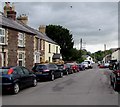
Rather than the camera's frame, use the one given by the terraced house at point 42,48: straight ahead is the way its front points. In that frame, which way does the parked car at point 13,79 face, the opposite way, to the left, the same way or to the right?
to the left

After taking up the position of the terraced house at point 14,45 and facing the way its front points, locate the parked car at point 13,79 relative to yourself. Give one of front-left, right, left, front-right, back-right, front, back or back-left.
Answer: front-right

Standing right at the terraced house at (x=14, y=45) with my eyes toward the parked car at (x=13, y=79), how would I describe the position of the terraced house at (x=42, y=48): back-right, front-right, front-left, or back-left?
back-left

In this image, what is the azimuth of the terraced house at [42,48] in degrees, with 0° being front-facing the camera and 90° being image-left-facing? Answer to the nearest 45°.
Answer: approximately 315°

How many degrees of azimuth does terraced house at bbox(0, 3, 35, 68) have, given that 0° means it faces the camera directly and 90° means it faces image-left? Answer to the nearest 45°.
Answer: approximately 315°

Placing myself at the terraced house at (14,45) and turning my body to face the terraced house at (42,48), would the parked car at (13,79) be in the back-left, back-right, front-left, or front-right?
back-right

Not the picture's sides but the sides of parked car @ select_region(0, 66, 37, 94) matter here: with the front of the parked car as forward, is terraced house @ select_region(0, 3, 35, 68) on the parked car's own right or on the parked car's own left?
on the parked car's own left

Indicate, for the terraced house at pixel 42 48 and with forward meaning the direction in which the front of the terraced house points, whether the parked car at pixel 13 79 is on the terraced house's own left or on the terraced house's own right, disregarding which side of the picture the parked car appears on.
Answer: on the terraced house's own right

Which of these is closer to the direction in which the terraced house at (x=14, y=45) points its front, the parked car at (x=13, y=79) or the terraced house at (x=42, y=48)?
the parked car

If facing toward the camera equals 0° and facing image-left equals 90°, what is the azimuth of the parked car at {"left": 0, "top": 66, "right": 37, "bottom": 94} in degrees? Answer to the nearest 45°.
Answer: approximately 225°
